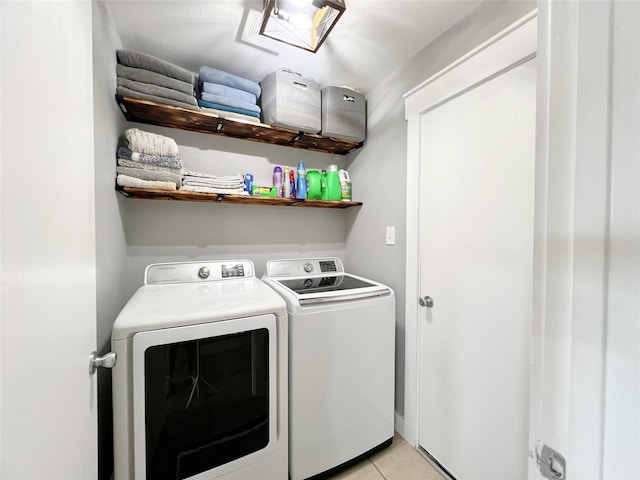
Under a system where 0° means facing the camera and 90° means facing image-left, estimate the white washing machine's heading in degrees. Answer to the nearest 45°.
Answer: approximately 315°

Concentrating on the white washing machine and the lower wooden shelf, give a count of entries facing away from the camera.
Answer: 0

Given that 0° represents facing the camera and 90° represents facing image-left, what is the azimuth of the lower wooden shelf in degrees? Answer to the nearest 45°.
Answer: approximately 0°
